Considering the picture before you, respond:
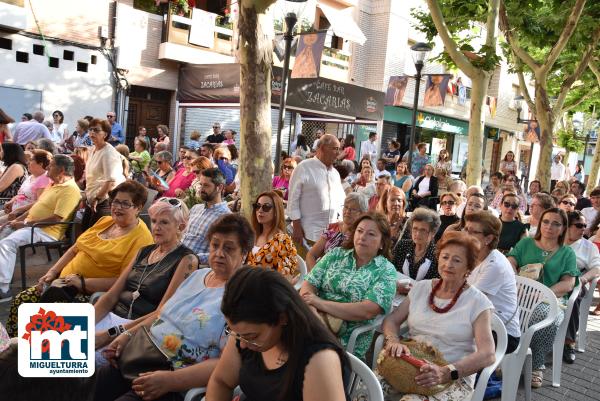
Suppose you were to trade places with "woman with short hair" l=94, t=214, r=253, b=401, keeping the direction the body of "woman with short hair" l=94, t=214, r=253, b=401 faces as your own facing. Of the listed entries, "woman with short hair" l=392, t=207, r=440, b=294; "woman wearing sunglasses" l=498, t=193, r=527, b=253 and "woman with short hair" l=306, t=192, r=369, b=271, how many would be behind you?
3

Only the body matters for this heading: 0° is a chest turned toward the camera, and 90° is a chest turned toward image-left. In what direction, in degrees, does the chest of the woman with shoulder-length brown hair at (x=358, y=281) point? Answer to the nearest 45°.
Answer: approximately 45°

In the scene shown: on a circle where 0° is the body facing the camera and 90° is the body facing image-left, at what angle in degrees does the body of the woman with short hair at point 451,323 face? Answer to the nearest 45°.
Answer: approximately 45°

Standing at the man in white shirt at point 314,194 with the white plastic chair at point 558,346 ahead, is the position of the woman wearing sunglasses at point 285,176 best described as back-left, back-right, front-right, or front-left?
back-left

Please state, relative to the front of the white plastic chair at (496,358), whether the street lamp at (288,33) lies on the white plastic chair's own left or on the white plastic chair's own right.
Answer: on the white plastic chair's own right

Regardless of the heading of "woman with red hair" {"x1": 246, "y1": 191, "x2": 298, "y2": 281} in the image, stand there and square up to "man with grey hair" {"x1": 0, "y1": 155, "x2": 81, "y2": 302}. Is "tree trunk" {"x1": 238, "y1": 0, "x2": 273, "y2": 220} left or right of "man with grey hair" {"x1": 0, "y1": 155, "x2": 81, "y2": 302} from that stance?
right

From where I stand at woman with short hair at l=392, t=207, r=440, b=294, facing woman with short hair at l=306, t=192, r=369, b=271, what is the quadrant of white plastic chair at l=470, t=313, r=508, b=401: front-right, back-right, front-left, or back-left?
back-left
